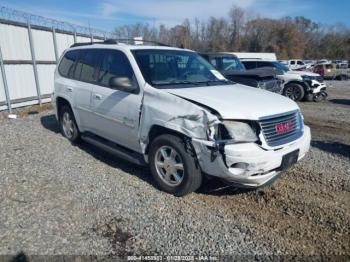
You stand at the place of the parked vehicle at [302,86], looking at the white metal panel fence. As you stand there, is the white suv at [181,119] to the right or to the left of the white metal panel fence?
left

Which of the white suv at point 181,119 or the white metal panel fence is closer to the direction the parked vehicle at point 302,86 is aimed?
the white suv

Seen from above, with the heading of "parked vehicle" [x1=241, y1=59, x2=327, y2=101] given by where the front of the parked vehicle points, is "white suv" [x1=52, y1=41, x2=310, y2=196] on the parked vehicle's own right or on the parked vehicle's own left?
on the parked vehicle's own right

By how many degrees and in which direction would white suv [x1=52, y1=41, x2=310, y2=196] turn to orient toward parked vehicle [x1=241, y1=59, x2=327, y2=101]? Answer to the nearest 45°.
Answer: approximately 90° to its left

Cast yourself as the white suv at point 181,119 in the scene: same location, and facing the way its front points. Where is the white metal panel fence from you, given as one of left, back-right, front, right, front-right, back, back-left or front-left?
back
